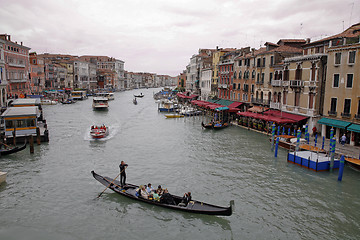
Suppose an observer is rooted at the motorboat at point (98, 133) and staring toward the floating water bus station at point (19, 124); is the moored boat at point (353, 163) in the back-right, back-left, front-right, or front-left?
back-left

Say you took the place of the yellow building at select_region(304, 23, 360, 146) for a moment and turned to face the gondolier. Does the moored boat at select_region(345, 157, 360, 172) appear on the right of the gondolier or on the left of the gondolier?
left
